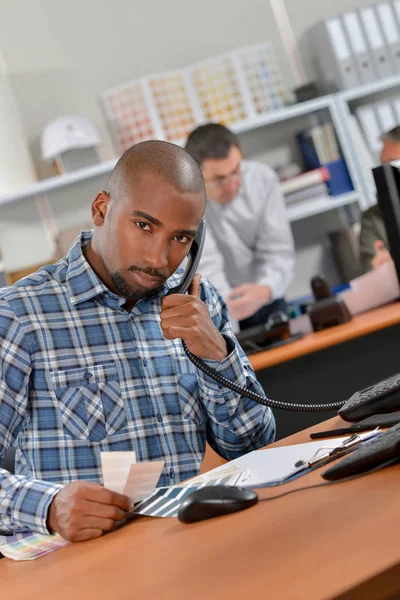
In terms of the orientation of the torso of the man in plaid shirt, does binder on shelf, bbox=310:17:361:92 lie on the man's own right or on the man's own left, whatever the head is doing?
on the man's own left

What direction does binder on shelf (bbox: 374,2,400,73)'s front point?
toward the camera

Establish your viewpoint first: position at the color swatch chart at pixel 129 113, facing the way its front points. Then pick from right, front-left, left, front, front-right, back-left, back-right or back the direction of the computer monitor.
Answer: front

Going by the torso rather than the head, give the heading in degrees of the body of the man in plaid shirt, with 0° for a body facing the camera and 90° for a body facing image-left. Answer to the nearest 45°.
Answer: approximately 315°

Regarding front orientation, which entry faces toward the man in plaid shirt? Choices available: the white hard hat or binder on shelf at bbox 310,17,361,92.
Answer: the binder on shelf

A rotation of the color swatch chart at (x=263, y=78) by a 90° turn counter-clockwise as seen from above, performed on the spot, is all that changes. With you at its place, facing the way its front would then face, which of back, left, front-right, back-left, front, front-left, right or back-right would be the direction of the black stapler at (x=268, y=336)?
right

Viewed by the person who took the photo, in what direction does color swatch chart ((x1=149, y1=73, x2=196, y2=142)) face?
facing the viewer
